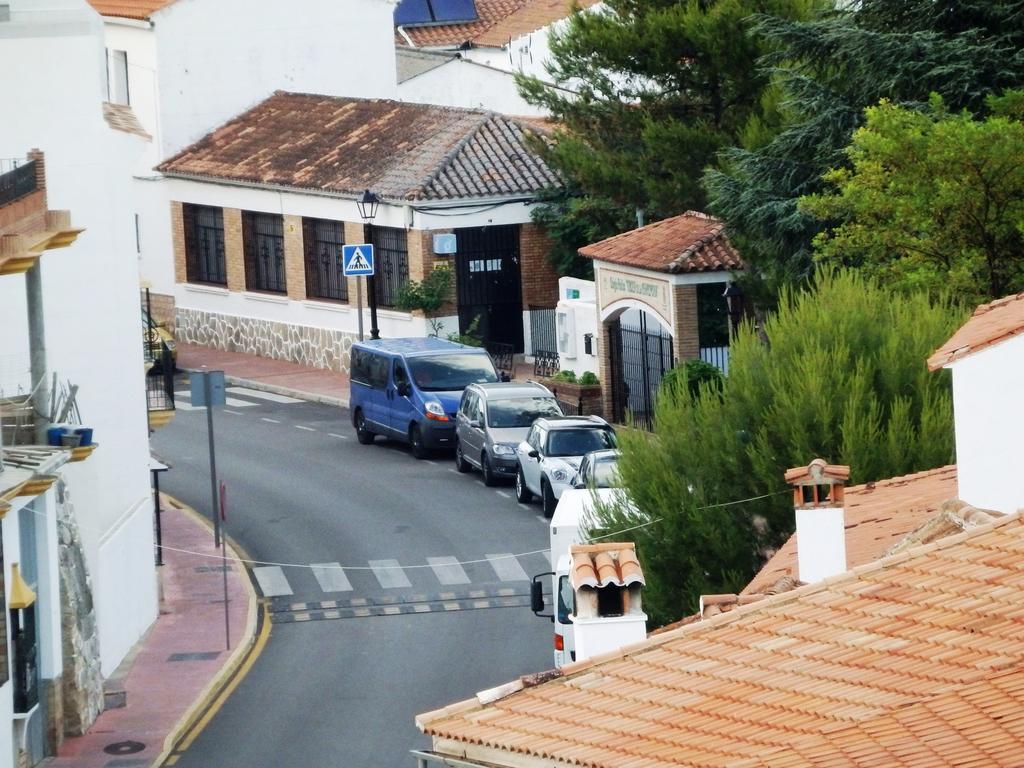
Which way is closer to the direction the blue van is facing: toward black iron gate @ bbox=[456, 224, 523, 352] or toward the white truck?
the white truck

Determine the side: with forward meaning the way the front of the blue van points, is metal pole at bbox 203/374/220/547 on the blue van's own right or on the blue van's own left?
on the blue van's own right

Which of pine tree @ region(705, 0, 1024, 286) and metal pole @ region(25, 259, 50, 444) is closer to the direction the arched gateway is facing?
the metal pole

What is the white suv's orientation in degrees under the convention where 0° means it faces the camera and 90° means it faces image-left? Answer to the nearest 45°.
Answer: approximately 315°

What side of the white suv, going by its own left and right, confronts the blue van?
back

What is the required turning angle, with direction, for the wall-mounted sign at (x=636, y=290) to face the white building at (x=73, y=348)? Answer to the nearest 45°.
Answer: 0° — it already faces it

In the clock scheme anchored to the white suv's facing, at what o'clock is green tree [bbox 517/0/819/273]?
The green tree is roughly at 8 o'clock from the white suv.
